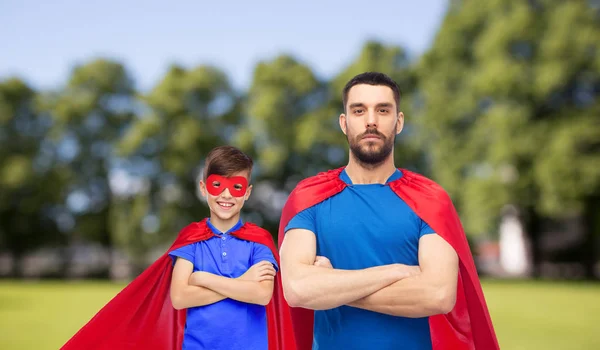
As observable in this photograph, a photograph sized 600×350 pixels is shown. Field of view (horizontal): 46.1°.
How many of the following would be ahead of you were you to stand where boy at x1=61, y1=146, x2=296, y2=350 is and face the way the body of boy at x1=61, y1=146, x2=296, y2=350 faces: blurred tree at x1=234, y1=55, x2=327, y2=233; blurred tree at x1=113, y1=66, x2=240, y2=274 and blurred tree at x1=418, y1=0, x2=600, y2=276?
0

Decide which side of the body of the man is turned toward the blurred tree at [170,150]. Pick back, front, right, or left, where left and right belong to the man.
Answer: back

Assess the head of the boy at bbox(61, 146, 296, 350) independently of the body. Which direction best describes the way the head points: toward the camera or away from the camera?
toward the camera

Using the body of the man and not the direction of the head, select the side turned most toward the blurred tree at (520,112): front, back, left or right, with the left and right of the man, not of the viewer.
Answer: back

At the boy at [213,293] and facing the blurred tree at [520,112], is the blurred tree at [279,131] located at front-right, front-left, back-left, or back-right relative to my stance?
front-left

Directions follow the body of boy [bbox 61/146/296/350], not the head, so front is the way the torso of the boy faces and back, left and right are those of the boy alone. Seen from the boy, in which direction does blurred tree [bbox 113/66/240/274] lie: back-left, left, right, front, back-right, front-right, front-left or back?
back

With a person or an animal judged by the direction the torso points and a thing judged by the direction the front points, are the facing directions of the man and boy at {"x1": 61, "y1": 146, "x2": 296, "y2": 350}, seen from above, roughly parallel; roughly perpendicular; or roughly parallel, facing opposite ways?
roughly parallel

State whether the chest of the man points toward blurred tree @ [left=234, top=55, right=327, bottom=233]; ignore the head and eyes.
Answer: no

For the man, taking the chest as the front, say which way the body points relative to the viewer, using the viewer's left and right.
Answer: facing the viewer

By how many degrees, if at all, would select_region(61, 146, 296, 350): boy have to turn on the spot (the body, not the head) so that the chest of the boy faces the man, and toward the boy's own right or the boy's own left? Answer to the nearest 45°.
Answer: approximately 45° to the boy's own left

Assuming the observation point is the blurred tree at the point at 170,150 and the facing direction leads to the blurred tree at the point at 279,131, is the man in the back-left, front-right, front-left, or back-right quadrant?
front-right

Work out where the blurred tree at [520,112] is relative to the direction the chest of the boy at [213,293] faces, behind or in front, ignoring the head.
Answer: behind

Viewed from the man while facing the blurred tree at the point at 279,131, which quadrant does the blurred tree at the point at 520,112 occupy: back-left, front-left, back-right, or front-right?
front-right

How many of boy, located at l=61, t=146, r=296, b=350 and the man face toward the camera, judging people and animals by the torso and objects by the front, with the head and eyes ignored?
2
